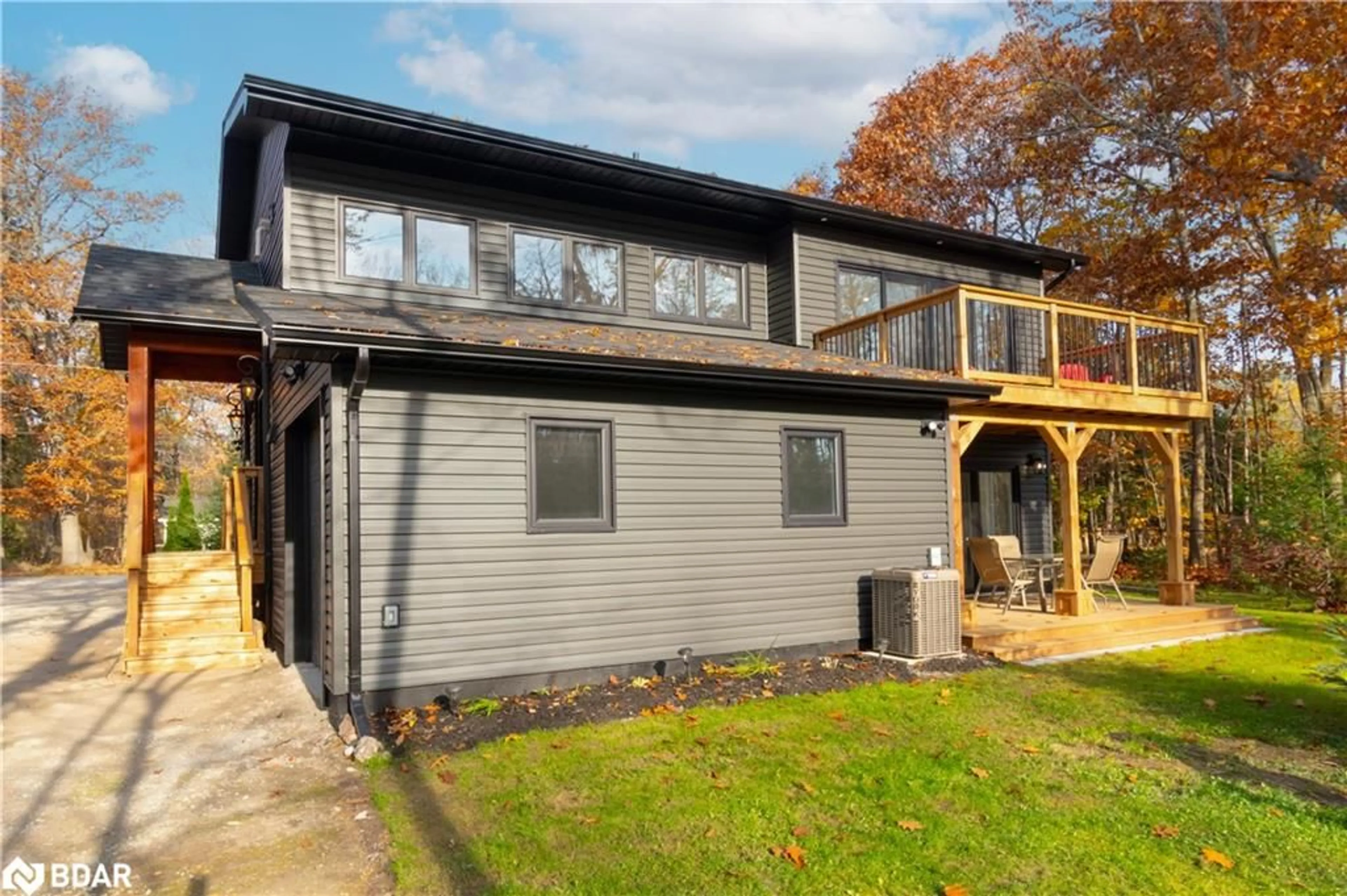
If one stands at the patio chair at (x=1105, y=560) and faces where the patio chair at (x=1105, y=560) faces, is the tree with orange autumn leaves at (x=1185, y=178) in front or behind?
behind

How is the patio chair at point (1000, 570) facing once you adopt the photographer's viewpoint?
facing away from the viewer and to the right of the viewer

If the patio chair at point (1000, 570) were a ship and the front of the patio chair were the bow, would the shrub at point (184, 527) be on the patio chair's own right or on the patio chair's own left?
on the patio chair's own left

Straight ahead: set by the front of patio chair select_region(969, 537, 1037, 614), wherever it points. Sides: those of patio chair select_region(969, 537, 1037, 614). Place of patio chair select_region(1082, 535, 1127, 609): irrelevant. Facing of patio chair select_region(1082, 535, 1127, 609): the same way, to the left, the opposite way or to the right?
the opposite way

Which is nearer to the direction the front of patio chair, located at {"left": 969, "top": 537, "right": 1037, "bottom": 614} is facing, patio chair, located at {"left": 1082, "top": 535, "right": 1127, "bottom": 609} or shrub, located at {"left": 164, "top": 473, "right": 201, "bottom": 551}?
the patio chair

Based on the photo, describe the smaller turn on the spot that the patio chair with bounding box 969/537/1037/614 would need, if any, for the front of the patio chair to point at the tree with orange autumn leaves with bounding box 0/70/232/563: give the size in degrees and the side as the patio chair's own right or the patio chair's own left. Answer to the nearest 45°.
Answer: approximately 135° to the patio chair's own left
